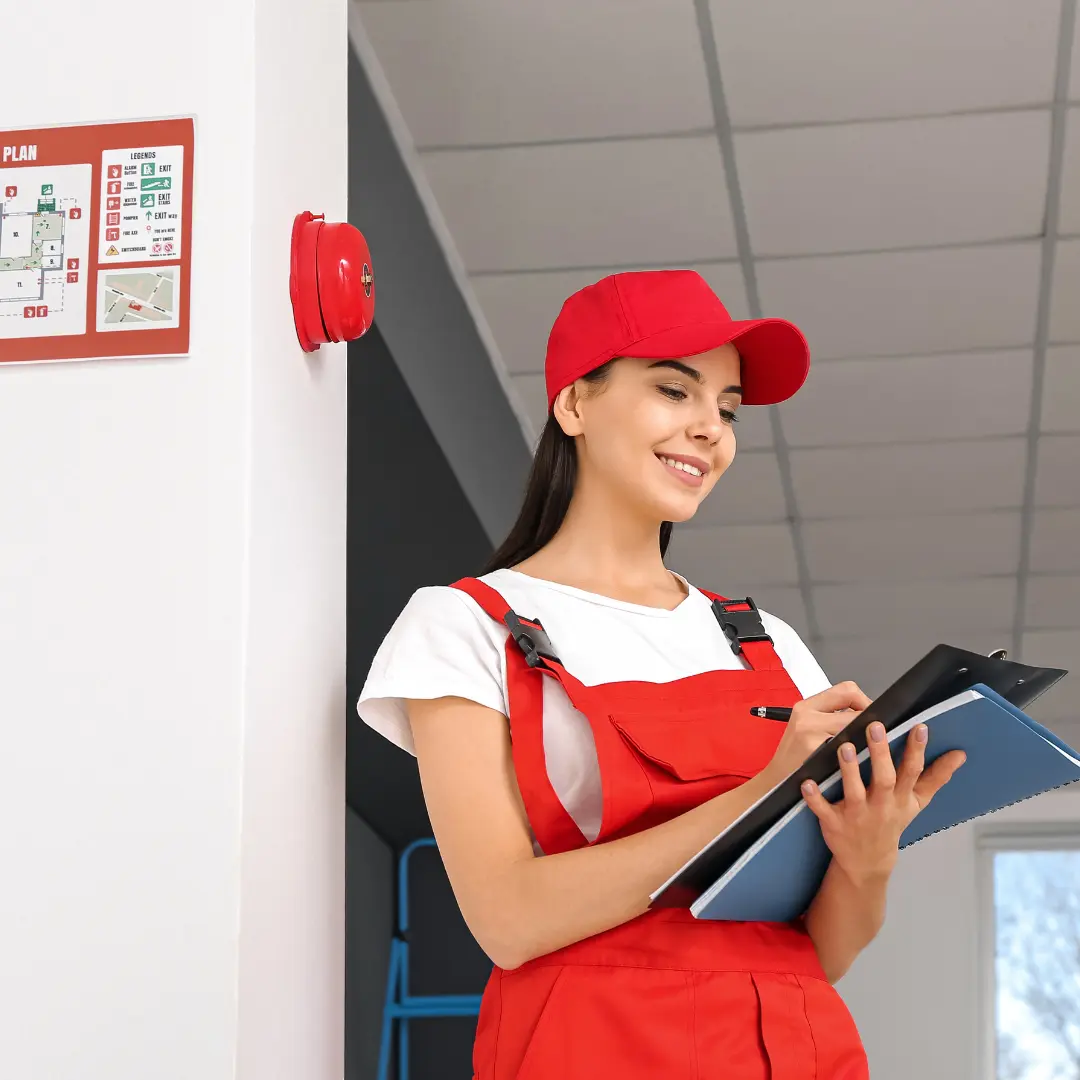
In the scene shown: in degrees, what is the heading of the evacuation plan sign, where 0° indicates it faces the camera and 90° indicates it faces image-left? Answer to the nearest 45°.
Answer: approximately 0°

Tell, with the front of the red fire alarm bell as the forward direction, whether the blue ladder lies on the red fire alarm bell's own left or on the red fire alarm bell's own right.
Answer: on the red fire alarm bell's own left

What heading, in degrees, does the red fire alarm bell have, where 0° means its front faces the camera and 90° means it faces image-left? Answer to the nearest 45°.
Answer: approximately 270°

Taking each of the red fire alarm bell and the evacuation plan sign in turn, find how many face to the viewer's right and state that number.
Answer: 1

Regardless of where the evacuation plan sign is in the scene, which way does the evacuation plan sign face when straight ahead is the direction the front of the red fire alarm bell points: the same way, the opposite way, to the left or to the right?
to the right

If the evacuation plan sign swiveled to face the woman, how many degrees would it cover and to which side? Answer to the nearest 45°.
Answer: approximately 90° to its left

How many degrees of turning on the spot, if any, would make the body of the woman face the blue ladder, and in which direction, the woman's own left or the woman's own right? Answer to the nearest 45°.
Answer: approximately 135° to the woman's own left

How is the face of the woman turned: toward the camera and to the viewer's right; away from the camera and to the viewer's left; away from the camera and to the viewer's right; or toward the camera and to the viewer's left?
toward the camera and to the viewer's right

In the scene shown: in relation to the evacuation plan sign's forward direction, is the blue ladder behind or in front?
behind
